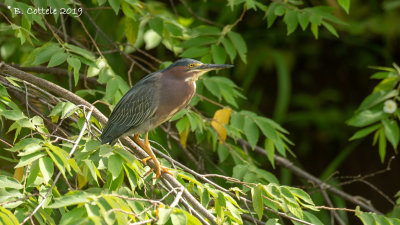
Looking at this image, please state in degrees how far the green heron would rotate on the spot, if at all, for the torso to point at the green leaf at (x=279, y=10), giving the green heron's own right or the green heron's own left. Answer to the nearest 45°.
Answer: approximately 45° to the green heron's own left

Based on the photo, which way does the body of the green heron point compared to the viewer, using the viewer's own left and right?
facing to the right of the viewer
